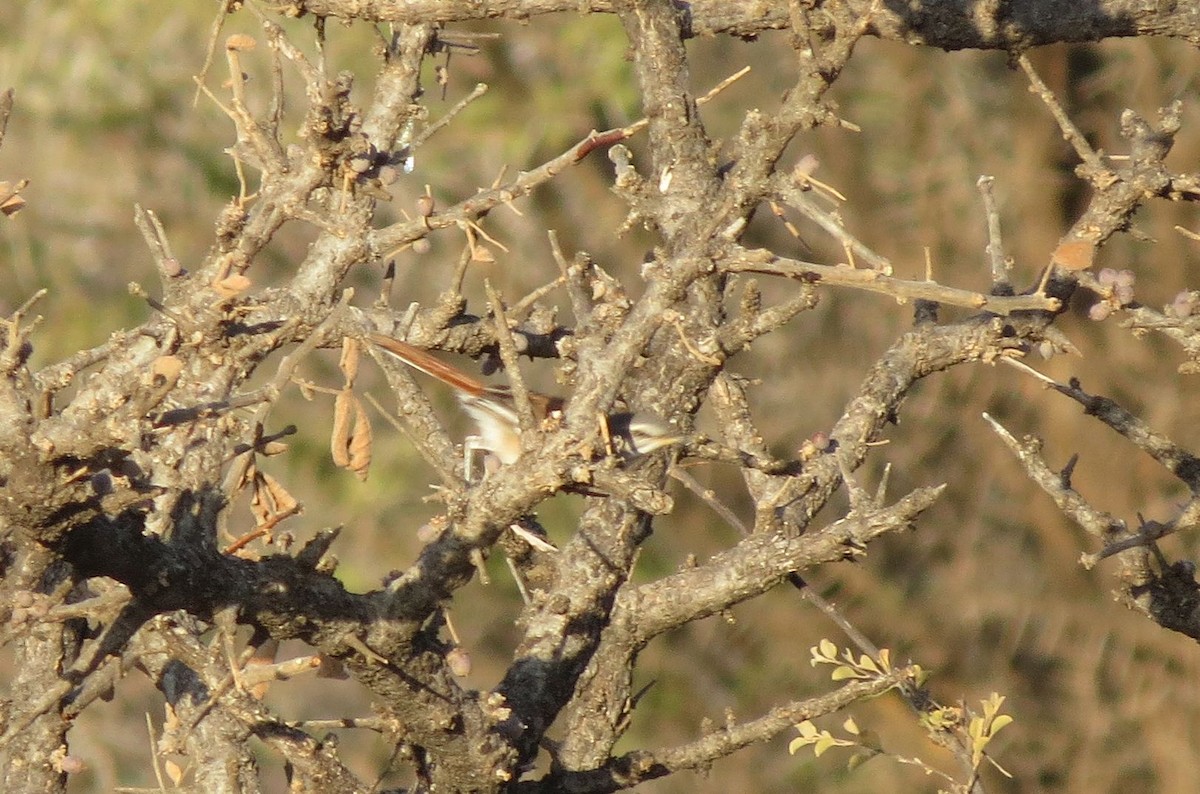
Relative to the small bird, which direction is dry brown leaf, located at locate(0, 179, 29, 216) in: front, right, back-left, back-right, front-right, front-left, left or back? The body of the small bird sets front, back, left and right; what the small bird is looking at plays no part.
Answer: back-right

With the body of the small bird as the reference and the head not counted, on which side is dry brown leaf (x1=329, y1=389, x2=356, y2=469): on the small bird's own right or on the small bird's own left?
on the small bird's own right

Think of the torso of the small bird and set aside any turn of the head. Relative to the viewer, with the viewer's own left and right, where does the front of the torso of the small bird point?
facing to the right of the viewer
